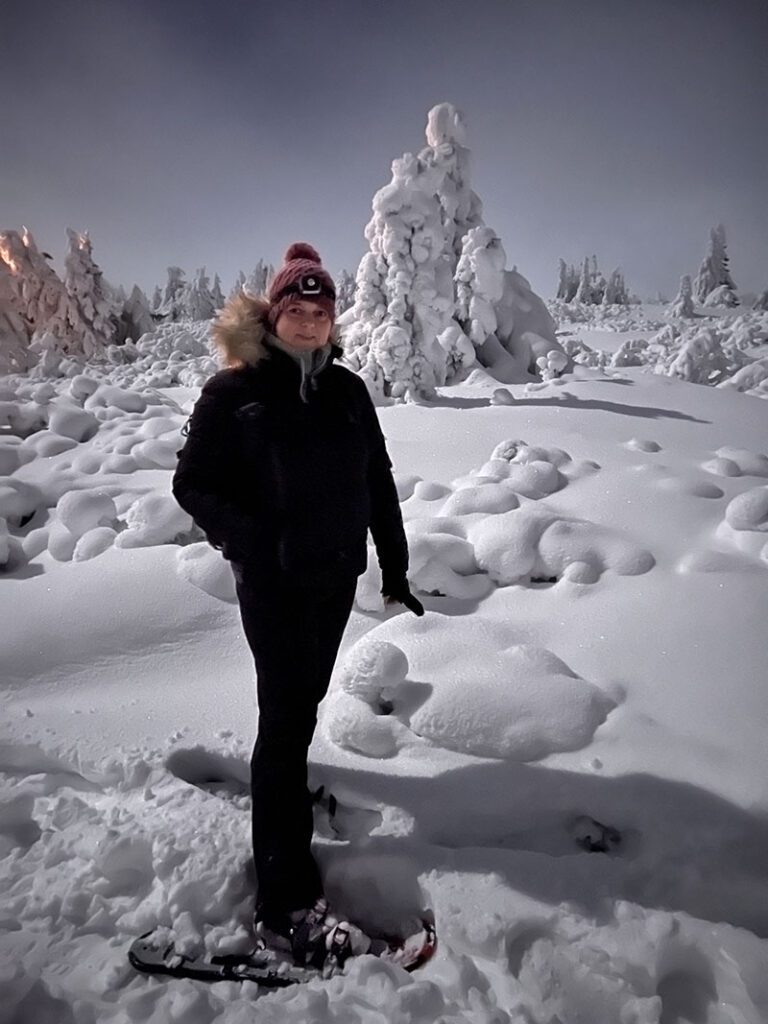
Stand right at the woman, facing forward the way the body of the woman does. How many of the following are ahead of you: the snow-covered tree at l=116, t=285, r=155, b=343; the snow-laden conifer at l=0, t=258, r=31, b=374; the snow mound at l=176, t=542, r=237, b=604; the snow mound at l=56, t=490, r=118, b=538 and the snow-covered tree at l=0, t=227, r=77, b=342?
0

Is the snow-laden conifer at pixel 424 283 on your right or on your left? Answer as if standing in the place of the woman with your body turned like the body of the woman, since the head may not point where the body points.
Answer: on your left

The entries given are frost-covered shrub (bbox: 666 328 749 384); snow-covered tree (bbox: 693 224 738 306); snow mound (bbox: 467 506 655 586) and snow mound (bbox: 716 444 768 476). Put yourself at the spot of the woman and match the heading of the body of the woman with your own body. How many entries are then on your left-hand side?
4

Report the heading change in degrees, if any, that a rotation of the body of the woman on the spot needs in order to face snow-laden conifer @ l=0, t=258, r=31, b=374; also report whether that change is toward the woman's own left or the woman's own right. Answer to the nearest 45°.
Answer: approximately 180°

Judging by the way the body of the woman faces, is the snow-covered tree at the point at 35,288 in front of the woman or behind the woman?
behind

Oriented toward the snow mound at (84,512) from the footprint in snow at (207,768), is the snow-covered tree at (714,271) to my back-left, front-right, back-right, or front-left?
front-right

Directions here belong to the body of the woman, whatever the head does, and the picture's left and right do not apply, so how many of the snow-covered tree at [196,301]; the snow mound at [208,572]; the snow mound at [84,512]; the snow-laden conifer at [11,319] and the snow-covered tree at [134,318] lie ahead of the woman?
0

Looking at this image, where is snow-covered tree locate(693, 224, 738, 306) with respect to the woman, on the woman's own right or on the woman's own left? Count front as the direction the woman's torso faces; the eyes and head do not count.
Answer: on the woman's own left

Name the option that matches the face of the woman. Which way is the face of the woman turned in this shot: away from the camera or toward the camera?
toward the camera

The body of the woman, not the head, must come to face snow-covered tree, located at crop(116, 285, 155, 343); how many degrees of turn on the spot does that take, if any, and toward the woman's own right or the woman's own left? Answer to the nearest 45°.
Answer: approximately 135° to the woman's own left

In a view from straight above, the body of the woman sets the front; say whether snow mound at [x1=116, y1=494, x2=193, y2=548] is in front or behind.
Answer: behind

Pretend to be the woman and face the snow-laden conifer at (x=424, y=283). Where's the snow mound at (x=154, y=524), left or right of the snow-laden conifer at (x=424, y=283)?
left

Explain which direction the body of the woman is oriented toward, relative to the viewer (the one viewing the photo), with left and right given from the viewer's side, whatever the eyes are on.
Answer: facing the viewer and to the right of the viewer

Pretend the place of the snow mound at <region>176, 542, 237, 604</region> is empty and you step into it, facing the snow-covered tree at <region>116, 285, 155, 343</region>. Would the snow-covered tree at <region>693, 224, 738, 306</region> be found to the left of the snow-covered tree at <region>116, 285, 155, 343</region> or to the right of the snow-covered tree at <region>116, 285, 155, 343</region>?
right

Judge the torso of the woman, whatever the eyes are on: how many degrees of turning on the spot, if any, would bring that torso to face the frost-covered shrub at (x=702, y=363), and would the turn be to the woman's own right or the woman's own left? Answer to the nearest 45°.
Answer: approximately 90° to the woman's own left
